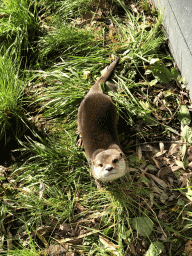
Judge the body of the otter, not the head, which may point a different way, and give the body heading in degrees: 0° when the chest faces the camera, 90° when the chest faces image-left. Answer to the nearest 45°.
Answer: approximately 0°

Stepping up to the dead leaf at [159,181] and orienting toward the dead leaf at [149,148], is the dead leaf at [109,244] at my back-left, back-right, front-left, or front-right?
back-left
